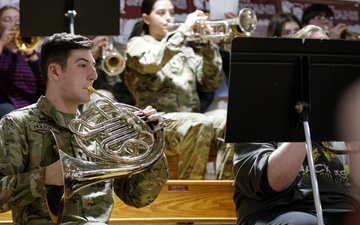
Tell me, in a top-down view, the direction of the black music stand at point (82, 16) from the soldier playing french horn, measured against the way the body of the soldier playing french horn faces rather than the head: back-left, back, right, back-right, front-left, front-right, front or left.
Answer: back-left

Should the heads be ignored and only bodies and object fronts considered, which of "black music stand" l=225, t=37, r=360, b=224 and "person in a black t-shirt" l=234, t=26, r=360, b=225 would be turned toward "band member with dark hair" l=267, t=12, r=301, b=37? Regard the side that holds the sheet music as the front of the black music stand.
the black music stand

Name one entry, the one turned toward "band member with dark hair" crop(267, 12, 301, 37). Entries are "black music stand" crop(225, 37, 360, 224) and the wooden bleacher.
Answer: the black music stand

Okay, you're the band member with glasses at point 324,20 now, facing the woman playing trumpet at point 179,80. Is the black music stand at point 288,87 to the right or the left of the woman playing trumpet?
left

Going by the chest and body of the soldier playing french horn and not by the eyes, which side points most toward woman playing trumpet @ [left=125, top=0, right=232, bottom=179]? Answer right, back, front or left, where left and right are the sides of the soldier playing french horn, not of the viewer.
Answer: left

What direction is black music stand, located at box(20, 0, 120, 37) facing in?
away from the camera

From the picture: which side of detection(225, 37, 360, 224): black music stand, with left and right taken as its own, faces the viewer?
back

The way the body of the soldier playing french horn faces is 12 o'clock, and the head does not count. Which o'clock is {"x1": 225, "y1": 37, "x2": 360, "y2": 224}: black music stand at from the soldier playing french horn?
The black music stand is roughly at 11 o'clock from the soldier playing french horn.
